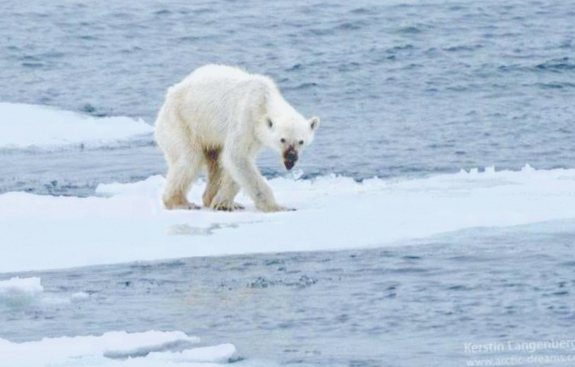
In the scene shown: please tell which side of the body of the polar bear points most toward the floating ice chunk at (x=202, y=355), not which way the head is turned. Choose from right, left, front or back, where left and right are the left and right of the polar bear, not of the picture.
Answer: right

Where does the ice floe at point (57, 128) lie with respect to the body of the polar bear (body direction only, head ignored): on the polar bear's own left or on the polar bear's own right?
on the polar bear's own left

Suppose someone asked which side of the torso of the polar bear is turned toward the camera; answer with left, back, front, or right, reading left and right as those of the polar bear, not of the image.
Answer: right

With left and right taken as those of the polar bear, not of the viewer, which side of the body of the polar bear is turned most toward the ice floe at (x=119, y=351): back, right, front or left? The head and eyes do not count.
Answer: right
